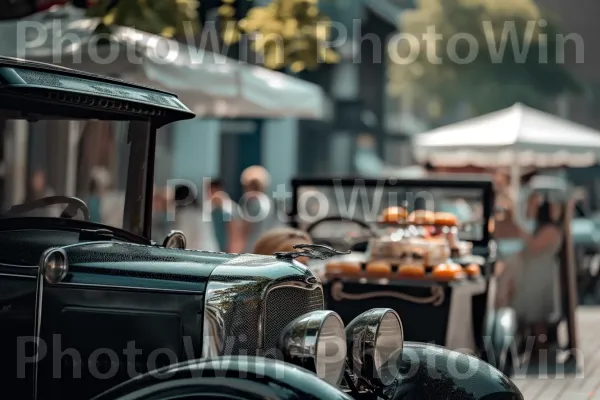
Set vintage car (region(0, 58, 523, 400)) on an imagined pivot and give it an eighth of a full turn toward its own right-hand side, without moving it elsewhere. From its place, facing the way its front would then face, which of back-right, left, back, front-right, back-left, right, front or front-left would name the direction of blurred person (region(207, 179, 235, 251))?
back

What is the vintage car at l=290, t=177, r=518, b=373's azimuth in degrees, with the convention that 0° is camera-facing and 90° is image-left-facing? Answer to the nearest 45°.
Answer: approximately 0°

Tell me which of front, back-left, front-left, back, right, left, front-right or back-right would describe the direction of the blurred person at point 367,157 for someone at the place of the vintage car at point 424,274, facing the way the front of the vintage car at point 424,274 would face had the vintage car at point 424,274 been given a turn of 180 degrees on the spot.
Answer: front
